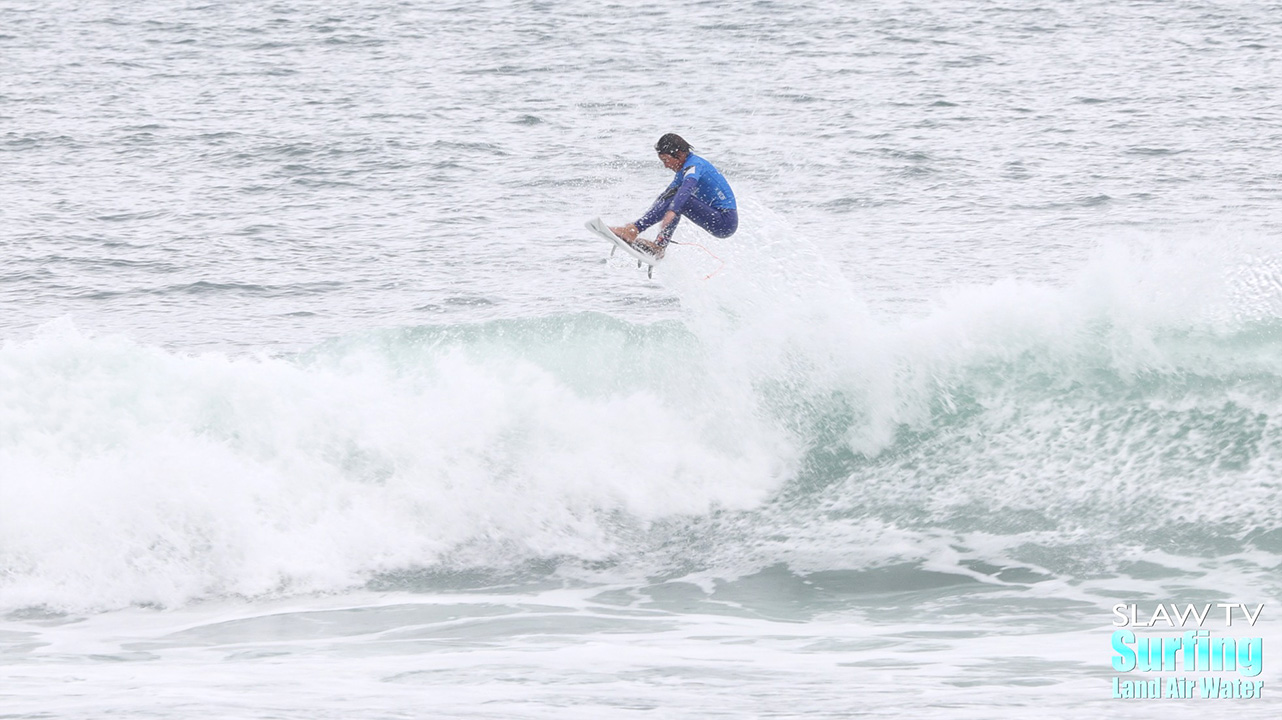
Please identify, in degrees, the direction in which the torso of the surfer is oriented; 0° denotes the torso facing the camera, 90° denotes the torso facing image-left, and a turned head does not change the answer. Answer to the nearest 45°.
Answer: approximately 90°
